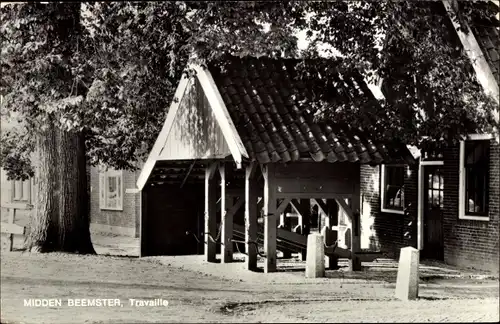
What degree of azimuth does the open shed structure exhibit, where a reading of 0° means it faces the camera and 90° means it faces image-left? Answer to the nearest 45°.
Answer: approximately 45°

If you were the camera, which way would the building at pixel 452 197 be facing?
facing the viewer and to the left of the viewer

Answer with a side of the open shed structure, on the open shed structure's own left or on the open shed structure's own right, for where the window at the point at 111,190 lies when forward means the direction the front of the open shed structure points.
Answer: on the open shed structure's own right

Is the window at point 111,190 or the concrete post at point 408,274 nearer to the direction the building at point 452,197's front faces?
the concrete post

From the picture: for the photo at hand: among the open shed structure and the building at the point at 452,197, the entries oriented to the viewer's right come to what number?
0

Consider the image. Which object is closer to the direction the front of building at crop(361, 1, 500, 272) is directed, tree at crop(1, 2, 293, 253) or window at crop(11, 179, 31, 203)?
the tree

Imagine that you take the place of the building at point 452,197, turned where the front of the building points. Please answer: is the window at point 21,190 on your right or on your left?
on your right

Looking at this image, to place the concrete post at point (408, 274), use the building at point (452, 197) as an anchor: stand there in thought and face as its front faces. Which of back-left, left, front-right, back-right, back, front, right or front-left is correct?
front-left

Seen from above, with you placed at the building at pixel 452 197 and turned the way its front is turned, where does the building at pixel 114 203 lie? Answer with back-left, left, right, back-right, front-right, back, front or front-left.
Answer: right

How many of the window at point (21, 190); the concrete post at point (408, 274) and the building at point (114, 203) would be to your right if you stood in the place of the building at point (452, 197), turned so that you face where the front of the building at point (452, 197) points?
2

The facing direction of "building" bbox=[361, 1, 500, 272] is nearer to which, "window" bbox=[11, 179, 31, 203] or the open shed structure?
the open shed structure

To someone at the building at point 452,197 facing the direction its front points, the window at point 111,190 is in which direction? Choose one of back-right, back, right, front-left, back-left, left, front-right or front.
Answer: right

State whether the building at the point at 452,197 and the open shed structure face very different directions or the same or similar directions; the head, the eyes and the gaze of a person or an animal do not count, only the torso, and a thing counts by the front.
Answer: same or similar directions

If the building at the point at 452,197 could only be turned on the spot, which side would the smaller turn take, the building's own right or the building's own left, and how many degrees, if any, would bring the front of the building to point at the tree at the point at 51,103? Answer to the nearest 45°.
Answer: approximately 45° to the building's own right
